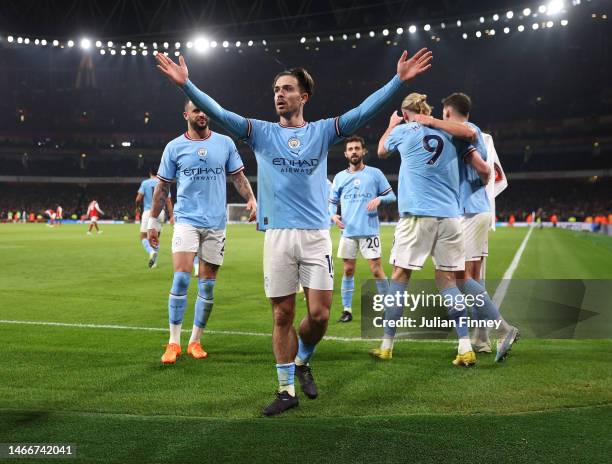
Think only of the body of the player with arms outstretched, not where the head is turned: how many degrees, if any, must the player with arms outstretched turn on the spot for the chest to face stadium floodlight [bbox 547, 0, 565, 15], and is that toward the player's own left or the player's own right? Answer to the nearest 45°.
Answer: approximately 135° to the player's own left

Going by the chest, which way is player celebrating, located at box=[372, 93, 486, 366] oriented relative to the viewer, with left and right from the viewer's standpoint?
facing away from the viewer

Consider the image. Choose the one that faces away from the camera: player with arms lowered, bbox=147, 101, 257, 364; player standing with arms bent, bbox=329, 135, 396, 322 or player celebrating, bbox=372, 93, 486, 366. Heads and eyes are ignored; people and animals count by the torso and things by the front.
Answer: player celebrating, bbox=372, 93, 486, 366

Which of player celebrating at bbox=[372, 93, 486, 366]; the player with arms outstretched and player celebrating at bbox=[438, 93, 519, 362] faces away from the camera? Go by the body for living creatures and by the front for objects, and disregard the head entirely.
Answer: player celebrating at bbox=[372, 93, 486, 366]

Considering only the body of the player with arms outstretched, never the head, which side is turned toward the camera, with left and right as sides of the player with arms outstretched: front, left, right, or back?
front

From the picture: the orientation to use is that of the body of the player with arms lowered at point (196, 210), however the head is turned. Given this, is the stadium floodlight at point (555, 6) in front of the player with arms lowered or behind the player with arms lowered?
behind

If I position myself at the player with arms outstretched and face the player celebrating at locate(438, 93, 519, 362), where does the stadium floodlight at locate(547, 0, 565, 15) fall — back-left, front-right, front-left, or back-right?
front-left

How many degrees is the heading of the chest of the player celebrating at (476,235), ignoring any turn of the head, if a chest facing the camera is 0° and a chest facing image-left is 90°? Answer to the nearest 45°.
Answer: approximately 90°

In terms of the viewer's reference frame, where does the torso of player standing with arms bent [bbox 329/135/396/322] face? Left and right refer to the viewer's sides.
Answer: facing the viewer

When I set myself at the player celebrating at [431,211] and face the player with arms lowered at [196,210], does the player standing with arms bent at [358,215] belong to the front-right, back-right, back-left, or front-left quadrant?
front-right

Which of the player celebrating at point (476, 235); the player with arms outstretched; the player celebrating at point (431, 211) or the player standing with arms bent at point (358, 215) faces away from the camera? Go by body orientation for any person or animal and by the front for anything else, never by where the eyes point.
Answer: the player celebrating at point (431, 211)

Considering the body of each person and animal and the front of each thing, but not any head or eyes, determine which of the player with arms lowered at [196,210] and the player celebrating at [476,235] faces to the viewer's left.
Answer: the player celebrating at [476,235]

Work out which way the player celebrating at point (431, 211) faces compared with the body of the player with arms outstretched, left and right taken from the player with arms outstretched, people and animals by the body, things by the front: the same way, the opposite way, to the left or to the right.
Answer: the opposite way
